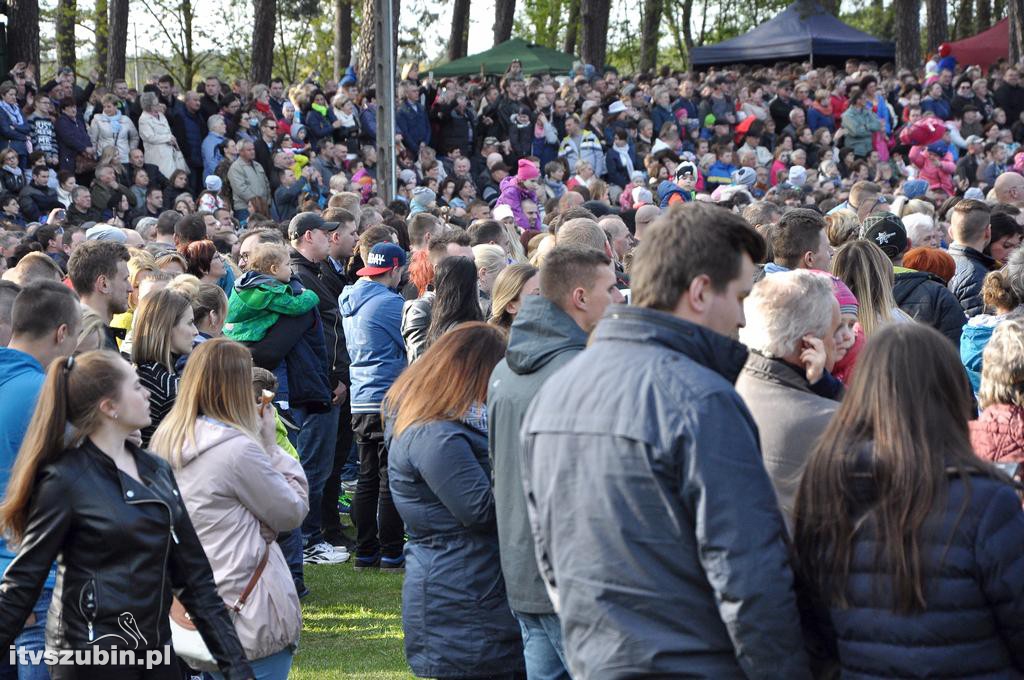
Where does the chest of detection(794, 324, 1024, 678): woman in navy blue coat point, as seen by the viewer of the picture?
away from the camera

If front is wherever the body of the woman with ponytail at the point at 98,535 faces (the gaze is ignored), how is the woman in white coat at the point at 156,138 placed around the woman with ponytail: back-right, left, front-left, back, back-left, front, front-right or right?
back-left

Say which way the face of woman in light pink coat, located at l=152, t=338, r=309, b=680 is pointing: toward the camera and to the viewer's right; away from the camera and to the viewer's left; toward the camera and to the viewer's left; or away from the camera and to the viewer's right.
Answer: away from the camera and to the viewer's right

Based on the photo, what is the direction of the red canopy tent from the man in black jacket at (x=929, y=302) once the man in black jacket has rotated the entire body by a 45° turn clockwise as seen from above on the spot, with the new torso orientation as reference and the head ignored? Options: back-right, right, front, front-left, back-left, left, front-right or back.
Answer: front-left

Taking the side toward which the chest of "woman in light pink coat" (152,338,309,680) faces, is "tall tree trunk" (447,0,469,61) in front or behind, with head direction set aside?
in front

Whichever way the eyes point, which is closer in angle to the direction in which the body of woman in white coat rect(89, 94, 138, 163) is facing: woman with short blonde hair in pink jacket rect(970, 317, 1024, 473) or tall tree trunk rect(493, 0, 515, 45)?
the woman with short blonde hair in pink jacket

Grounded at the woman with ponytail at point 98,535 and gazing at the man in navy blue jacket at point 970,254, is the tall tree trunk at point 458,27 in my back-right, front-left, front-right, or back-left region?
front-left

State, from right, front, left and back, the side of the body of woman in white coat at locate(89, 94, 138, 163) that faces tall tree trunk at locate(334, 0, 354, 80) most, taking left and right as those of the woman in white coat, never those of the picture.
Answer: back

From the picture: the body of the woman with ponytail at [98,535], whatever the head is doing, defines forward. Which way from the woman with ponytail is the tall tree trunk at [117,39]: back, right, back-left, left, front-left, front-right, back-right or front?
back-left

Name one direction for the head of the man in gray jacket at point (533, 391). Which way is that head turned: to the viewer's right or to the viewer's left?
to the viewer's right

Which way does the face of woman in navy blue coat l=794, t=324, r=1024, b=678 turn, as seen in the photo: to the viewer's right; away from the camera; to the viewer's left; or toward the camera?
away from the camera

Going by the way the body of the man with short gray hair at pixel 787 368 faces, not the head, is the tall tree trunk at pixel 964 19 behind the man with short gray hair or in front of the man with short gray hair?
in front

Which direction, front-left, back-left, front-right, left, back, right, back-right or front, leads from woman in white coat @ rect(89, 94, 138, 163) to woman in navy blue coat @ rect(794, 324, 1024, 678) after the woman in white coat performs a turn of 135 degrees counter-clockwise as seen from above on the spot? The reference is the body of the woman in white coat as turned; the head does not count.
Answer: back-right

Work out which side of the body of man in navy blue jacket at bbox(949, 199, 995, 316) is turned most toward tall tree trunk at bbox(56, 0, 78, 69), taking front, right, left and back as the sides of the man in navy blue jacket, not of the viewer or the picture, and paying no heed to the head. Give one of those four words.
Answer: left
